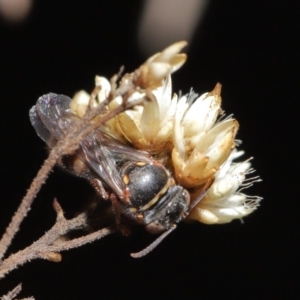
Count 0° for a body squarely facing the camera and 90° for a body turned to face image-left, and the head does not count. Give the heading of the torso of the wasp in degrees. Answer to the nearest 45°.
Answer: approximately 315°
